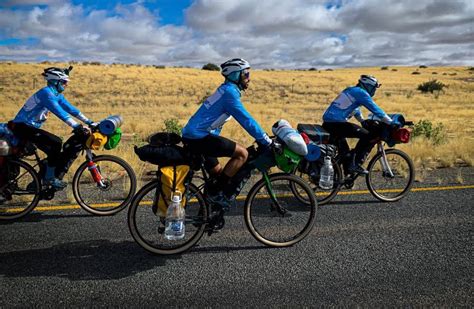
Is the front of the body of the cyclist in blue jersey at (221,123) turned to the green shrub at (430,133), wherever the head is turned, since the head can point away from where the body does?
no

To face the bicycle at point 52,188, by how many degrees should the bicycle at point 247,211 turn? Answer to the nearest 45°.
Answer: approximately 135° to its left

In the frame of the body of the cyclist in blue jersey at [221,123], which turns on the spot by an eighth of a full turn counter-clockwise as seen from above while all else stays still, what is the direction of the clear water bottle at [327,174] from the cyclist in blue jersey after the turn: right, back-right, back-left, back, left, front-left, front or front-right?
front

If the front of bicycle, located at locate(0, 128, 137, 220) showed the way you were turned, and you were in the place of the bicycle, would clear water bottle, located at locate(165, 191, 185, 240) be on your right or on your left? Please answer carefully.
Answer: on your right

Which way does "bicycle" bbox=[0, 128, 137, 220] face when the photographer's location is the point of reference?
facing to the right of the viewer

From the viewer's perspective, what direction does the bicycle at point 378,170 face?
to the viewer's right

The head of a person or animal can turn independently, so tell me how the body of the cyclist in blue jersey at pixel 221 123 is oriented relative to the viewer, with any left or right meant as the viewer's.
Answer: facing to the right of the viewer

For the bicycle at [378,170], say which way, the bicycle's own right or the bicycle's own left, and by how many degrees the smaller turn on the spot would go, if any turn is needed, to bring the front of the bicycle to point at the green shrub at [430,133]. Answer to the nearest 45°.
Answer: approximately 90° to the bicycle's own left

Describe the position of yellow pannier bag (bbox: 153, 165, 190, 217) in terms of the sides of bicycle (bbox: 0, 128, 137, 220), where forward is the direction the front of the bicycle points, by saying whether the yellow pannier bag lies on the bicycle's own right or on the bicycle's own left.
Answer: on the bicycle's own right

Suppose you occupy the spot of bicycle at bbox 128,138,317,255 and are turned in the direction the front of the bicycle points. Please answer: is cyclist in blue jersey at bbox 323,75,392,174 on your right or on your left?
on your left

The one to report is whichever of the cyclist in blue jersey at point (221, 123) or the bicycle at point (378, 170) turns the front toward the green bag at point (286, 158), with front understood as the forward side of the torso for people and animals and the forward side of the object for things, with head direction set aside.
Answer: the cyclist in blue jersey

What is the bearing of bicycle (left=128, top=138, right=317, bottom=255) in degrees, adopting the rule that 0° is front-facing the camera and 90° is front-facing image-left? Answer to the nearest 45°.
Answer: approximately 270°

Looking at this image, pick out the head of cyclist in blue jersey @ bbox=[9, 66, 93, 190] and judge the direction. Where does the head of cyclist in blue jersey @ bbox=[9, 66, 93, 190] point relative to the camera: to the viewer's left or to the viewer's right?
to the viewer's right

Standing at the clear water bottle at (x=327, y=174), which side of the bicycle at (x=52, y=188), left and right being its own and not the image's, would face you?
front

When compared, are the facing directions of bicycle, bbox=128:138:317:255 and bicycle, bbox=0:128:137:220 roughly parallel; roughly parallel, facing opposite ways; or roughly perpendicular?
roughly parallel

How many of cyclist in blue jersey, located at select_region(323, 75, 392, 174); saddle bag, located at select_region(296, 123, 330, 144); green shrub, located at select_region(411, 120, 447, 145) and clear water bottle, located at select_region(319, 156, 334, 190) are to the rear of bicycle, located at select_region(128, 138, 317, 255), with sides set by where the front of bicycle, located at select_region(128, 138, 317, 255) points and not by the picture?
0

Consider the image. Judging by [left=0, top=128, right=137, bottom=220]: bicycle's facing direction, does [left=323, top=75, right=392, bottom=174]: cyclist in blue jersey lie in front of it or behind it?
in front

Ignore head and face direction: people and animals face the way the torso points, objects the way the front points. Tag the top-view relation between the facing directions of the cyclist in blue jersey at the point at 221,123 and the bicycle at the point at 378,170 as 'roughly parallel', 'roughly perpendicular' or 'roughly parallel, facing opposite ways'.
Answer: roughly parallel

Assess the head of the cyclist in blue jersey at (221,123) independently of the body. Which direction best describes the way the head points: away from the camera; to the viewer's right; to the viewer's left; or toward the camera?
to the viewer's right

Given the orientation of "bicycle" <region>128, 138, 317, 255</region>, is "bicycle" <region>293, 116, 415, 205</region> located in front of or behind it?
in front
